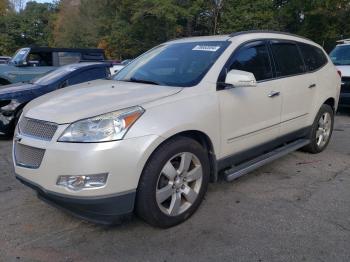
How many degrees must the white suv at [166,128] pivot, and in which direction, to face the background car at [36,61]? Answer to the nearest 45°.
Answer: approximately 90° to its right

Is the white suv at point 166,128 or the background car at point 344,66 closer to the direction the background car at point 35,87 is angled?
the white suv

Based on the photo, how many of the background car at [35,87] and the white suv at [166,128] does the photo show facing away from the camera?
0

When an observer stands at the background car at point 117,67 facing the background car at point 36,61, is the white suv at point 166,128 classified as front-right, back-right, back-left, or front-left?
back-left

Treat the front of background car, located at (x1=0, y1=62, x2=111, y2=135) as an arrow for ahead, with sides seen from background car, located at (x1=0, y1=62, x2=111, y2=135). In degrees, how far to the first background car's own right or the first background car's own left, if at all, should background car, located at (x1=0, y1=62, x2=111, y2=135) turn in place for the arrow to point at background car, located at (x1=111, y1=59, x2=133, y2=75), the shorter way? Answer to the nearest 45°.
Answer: approximately 180°

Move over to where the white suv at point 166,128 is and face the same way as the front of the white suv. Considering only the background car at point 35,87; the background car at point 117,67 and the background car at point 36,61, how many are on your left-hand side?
0

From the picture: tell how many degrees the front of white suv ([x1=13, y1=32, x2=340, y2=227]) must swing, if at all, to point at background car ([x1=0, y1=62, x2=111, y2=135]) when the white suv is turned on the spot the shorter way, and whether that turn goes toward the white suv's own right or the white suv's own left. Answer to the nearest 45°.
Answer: approximately 90° to the white suv's own right

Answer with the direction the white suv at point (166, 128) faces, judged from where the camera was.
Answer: facing the viewer and to the left of the viewer

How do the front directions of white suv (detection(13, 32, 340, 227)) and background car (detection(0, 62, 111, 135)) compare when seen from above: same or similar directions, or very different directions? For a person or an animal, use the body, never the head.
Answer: same or similar directions

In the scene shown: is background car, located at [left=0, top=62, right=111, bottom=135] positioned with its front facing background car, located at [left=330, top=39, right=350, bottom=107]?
no

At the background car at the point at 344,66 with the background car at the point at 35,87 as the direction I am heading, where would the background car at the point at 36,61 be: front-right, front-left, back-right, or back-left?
front-right

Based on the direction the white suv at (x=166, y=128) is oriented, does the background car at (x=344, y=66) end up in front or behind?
behind

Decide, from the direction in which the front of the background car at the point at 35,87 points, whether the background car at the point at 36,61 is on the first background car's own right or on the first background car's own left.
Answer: on the first background car's own right

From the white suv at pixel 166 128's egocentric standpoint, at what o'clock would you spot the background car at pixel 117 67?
The background car is roughly at 4 o'clock from the white suv.
